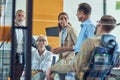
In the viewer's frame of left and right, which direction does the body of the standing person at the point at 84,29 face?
facing to the left of the viewer

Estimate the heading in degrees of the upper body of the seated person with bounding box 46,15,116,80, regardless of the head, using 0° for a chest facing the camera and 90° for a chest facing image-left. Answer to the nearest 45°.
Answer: approximately 90°

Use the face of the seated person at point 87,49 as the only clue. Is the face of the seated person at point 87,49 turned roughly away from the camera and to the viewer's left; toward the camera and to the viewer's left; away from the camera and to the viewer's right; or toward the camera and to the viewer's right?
away from the camera and to the viewer's left

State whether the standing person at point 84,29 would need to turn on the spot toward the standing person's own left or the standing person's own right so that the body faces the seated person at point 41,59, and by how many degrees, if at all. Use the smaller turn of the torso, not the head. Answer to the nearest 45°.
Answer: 0° — they already face them
